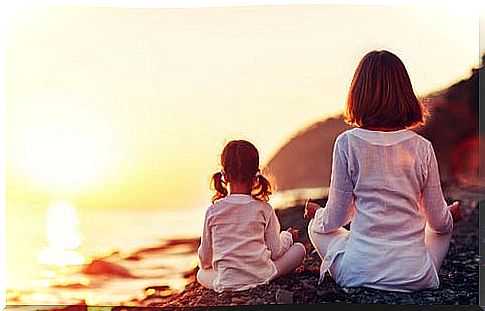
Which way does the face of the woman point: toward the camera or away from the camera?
away from the camera

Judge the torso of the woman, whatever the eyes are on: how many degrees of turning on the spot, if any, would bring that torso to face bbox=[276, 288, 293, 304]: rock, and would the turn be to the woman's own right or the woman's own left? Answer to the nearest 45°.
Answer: approximately 90° to the woman's own left

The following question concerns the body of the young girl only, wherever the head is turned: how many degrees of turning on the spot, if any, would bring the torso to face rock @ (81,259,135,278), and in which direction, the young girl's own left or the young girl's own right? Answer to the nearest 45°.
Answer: approximately 90° to the young girl's own left

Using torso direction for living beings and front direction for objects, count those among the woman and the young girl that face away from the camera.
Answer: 2

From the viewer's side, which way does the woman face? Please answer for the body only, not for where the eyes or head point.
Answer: away from the camera

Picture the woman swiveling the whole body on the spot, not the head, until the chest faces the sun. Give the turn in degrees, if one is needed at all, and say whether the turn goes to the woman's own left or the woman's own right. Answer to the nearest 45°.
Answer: approximately 90° to the woman's own left

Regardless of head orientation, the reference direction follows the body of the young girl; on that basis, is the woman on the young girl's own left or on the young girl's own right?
on the young girl's own right

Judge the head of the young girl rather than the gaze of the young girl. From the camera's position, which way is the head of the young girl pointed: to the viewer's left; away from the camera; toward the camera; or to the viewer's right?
away from the camera

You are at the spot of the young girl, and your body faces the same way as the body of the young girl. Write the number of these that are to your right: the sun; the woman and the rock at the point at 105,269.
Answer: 1

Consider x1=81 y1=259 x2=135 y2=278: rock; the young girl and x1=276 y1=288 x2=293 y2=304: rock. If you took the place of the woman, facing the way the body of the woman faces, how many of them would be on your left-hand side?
3

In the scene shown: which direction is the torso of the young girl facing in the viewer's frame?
away from the camera
